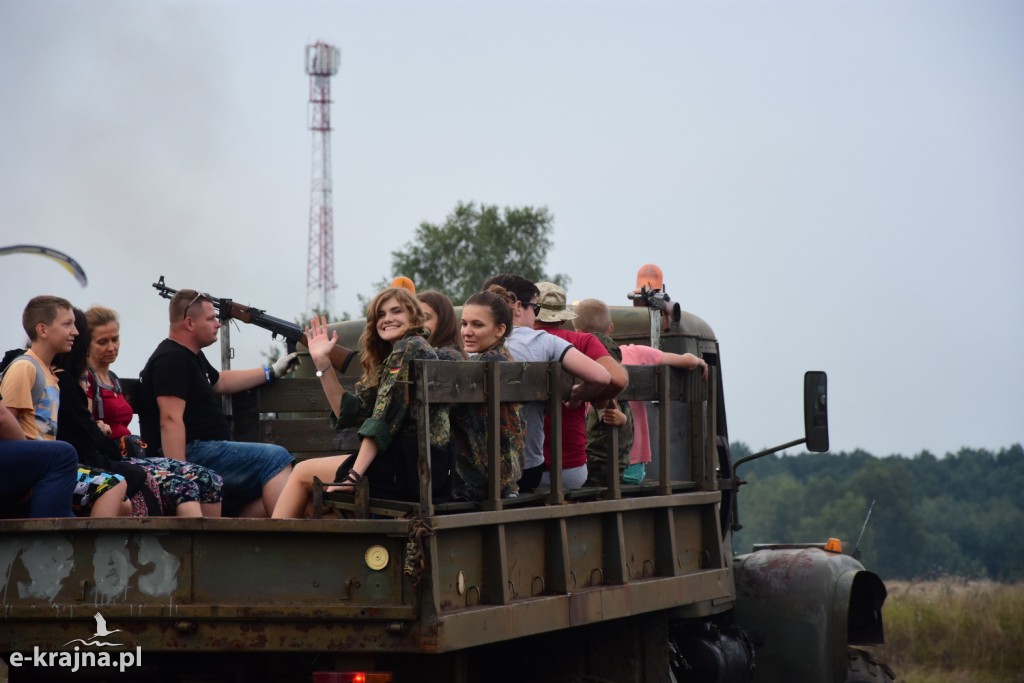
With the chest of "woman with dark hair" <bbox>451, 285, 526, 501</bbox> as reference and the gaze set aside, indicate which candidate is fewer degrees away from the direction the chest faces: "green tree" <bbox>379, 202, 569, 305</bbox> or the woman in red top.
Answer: the woman in red top

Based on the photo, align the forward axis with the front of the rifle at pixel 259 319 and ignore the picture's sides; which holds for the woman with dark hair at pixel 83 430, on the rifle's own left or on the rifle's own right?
on the rifle's own left

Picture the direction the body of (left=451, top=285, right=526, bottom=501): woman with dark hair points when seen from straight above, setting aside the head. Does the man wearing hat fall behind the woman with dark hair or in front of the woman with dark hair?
behind

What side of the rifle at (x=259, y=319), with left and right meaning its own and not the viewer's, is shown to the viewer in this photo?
left

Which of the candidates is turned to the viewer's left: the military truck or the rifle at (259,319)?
the rifle

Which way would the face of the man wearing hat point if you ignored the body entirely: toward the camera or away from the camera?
away from the camera

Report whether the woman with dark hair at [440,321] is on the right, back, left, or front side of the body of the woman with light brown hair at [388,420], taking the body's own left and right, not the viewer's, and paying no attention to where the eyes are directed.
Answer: back

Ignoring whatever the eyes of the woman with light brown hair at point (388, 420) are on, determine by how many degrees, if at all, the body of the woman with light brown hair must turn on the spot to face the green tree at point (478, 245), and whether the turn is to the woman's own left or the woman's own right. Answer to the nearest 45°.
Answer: approximately 135° to the woman's own right
